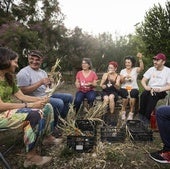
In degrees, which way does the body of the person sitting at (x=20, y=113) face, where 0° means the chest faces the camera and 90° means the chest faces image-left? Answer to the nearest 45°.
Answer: approximately 270°

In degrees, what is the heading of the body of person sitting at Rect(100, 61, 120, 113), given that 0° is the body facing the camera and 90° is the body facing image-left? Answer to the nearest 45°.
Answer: approximately 0°

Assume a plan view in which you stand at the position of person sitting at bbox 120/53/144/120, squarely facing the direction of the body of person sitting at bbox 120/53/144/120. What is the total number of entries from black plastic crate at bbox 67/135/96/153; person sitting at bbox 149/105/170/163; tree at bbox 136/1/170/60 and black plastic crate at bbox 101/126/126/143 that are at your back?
1

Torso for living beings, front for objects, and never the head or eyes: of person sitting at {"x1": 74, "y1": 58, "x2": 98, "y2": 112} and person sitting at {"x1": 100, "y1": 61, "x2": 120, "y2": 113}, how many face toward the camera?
2

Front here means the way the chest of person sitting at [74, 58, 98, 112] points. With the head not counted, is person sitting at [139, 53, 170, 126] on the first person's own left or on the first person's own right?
on the first person's own left

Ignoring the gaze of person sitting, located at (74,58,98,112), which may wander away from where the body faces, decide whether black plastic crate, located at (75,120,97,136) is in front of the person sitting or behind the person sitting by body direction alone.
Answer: in front

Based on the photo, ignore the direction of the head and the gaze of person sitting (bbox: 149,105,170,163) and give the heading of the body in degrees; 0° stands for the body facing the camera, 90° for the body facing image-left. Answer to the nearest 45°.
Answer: approximately 90°

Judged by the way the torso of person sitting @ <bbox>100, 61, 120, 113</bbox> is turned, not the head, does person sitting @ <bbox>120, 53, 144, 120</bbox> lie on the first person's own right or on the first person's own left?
on the first person's own left

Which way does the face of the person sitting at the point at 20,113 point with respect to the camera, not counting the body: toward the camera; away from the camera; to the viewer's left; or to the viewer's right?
to the viewer's right

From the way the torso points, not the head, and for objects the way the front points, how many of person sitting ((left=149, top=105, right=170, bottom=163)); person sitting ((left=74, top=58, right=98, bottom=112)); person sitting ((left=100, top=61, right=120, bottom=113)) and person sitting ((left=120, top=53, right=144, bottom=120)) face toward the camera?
3
